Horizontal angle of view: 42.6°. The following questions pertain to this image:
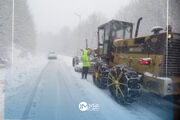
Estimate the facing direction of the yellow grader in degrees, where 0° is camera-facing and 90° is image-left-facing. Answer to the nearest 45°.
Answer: approximately 135°

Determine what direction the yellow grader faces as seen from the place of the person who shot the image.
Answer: facing away from the viewer and to the left of the viewer
